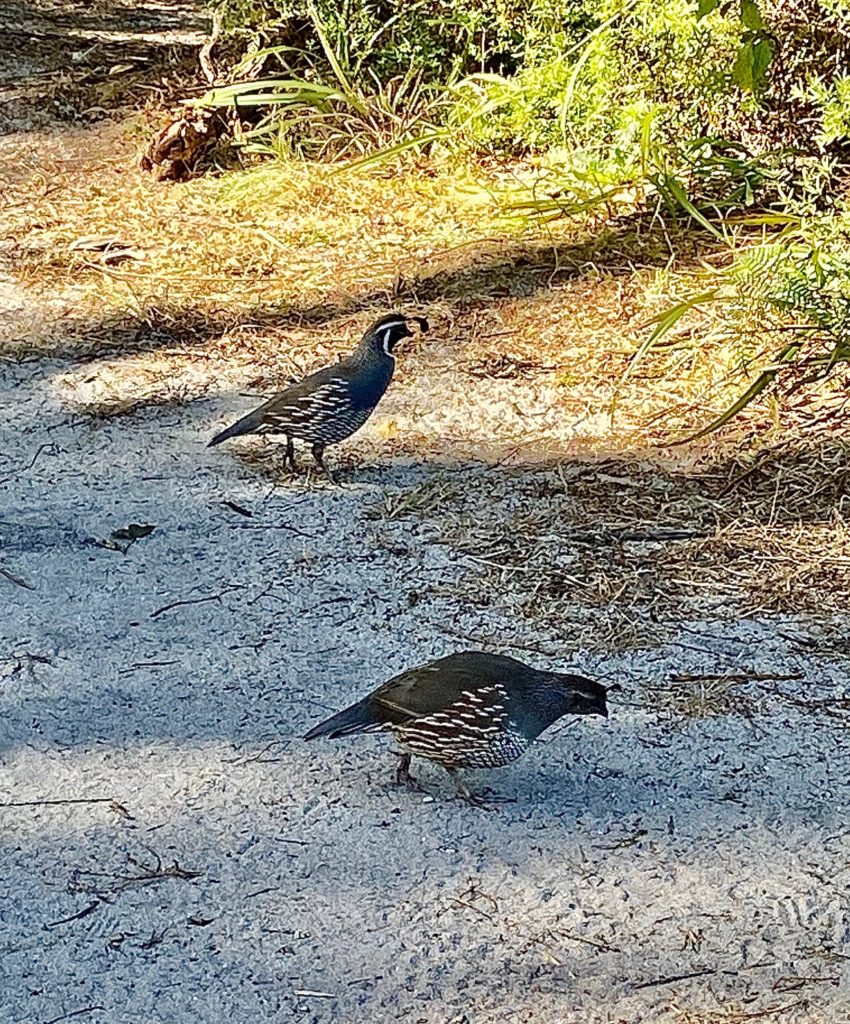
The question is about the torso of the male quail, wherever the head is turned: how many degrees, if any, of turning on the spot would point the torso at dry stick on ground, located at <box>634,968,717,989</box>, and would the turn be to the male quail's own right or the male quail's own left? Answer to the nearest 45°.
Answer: approximately 90° to the male quail's own right

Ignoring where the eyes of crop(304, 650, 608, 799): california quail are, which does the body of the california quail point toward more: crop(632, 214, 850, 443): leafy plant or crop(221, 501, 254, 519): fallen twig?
the leafy plant

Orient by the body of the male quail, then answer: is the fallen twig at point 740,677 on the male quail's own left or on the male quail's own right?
on the male quail's own right

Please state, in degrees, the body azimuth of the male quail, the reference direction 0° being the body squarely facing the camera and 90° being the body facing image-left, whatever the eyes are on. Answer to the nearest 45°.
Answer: approximately 270°

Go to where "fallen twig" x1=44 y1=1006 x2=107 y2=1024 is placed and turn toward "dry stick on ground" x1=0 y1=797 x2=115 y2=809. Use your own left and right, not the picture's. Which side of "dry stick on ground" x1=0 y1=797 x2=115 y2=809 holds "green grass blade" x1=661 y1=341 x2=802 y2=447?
right

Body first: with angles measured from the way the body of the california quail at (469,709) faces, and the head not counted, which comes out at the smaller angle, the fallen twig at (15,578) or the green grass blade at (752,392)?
the green grass blade

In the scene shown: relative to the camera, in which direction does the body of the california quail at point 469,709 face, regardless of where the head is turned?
to the viewer's right

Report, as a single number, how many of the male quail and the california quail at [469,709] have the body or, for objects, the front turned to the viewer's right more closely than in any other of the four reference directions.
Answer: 2

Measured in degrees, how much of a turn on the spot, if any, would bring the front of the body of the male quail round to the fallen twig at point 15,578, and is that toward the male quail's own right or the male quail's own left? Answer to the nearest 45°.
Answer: approximately 135° to the male quail's own right

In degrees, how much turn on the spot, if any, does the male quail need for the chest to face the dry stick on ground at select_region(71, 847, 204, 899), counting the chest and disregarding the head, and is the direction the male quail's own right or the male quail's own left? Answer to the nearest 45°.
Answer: approximately 90° to the male quail's own right

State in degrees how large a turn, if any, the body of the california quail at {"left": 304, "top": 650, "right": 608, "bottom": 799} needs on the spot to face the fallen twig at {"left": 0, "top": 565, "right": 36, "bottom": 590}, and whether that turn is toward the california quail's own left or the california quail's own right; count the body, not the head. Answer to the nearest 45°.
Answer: approximately 135° to the california quail's own left
